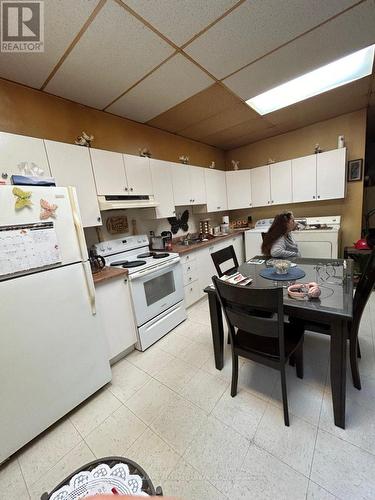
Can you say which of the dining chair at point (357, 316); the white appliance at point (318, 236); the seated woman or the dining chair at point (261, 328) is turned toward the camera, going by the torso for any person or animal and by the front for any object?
the white appliance

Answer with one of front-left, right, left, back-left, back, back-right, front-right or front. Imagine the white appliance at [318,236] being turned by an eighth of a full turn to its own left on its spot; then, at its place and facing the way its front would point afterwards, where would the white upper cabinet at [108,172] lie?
right

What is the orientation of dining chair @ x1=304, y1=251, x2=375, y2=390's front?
to the viewer's left

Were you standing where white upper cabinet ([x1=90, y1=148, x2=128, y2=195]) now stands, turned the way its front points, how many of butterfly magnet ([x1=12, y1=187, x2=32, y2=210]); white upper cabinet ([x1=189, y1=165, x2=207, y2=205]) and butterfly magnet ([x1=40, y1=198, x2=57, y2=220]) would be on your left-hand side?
1

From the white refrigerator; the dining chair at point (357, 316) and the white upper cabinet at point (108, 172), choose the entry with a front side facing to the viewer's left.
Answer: the dining chair

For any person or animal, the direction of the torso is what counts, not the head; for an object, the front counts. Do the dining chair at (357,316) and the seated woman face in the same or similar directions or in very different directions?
very different directions

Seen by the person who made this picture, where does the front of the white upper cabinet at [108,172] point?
facing the viewer and to the right of the viewer

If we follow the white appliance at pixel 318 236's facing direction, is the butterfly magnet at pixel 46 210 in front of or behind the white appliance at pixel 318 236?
in front

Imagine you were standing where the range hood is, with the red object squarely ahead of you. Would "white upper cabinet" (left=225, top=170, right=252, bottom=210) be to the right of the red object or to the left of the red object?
left

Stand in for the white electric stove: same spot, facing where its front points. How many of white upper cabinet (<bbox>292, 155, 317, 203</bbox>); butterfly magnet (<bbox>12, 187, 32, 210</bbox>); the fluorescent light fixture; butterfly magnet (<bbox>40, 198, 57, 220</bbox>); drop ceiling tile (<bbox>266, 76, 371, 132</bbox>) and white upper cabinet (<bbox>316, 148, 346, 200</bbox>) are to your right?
2

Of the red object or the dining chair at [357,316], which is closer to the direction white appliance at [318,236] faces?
the dining chair
